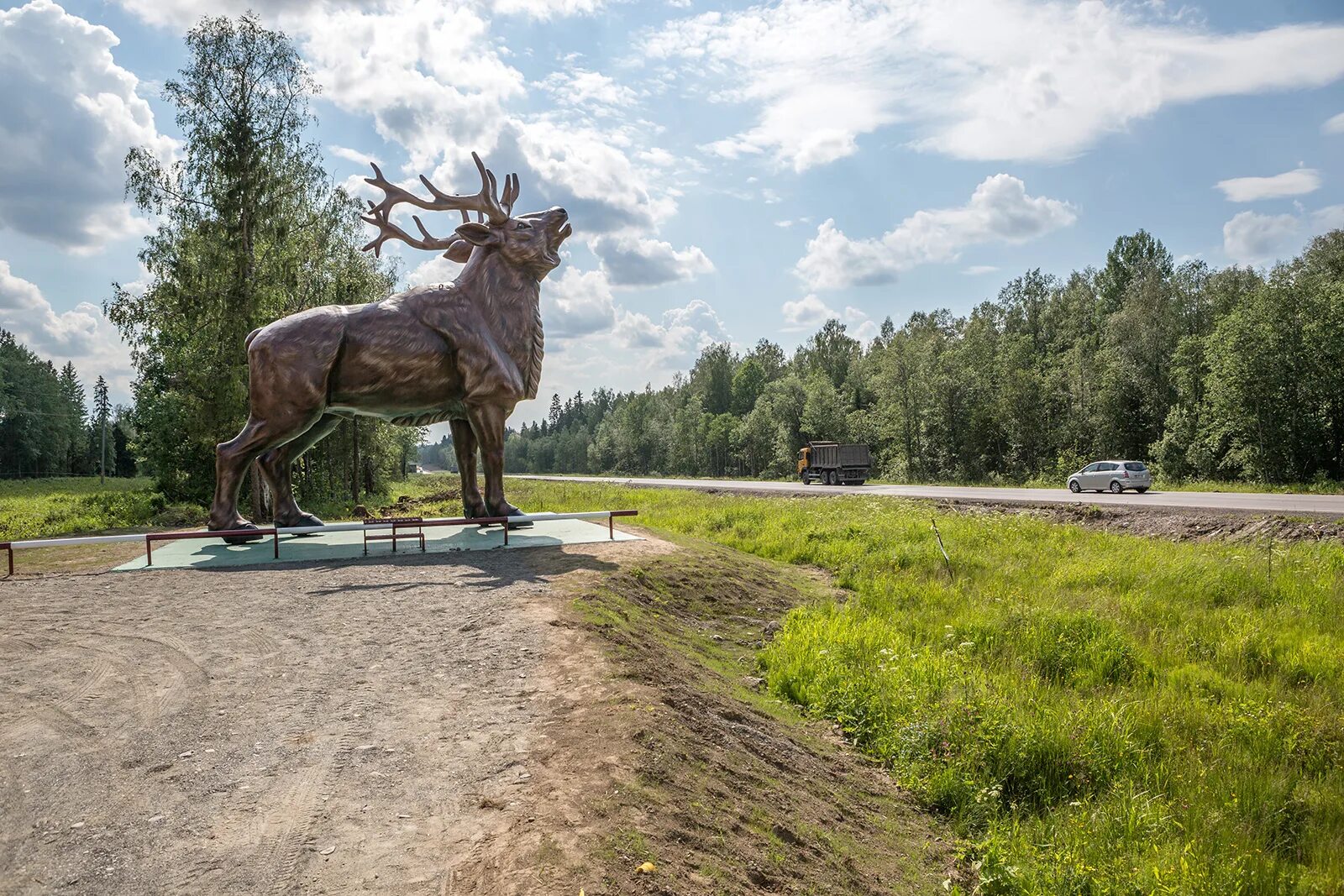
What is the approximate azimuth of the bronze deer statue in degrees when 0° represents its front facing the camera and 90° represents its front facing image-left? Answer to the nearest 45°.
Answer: approximately 270°

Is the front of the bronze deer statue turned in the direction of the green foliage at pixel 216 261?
no
